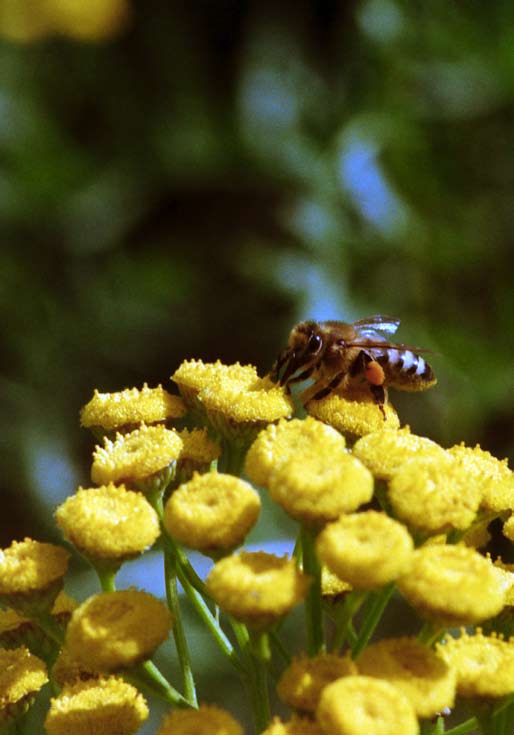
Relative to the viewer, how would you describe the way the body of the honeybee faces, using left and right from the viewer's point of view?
facing to the left of the viewer

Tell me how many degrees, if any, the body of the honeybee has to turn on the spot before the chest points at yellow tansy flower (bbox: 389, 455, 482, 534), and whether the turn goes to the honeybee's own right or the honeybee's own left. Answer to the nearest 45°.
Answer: approximately 90° to the honeybee's own left

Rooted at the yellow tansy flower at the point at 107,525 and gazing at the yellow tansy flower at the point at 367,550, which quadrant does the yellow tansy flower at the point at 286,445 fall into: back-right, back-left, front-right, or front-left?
front-left

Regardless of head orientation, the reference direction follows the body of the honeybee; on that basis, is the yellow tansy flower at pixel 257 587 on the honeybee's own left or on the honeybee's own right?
on the honeybee's own left

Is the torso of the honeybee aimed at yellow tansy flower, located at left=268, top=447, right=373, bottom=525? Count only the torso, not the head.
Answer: no

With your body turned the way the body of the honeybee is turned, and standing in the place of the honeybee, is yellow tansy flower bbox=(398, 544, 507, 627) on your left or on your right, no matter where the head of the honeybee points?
on your left
